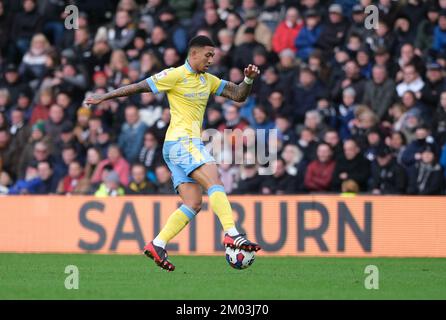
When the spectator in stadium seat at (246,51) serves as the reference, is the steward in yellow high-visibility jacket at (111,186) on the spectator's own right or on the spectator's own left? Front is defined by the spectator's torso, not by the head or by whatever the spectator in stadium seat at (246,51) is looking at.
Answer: on the spectator's own right

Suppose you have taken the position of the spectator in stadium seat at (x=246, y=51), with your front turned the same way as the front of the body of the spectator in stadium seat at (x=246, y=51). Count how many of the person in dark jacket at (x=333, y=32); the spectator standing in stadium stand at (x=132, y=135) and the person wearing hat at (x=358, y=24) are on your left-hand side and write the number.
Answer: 2

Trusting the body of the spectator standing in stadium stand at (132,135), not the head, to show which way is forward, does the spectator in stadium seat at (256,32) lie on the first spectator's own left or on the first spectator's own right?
on the first spectator's own left

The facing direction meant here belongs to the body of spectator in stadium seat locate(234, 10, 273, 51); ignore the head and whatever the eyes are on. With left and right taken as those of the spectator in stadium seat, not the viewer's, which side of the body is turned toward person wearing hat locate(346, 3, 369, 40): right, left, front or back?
left

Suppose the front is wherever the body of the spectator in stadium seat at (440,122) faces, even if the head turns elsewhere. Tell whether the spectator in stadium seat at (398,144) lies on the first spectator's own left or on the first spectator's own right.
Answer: on the first spectator's own right
